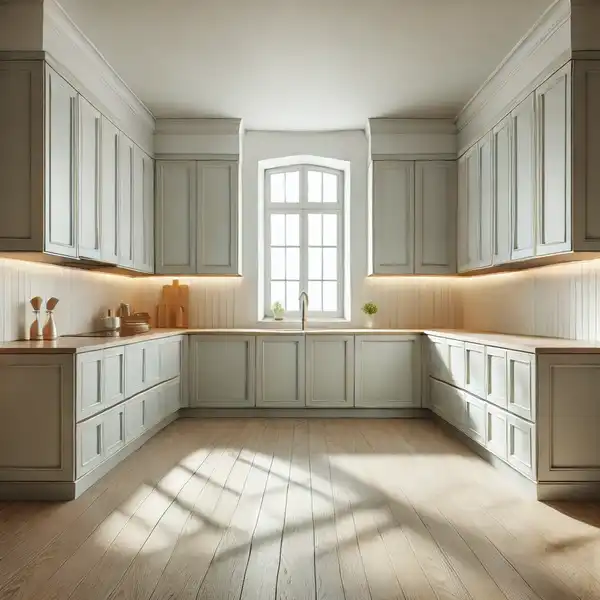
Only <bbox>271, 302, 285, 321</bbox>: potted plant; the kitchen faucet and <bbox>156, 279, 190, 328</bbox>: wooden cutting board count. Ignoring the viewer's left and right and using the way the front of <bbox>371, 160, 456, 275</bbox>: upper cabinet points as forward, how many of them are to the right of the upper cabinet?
3

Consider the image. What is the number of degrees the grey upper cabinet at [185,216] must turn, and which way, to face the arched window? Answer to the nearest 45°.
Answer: approximately 90° to its left

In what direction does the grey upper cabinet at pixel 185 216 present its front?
toward the camera

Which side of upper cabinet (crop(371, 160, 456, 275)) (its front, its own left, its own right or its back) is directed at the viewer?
front

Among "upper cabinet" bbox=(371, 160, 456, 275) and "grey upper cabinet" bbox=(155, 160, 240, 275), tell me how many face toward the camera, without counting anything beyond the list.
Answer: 2

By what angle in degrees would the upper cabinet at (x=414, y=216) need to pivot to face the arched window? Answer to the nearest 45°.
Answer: approximately 90° to its right

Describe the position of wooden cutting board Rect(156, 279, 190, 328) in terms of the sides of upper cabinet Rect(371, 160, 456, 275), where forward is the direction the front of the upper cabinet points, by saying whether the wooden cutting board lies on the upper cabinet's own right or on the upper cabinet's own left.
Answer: on the upper cabinet's own right

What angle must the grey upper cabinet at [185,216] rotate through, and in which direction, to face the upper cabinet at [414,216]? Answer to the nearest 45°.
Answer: approximately 90° to its left

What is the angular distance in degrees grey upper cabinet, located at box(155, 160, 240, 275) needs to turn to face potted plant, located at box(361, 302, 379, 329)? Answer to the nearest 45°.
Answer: approximately 90° to its left
